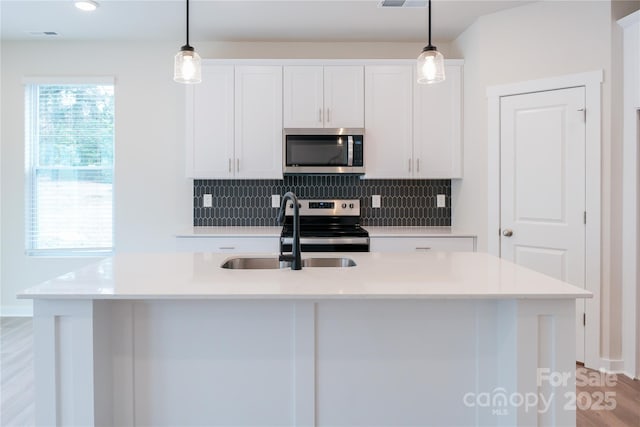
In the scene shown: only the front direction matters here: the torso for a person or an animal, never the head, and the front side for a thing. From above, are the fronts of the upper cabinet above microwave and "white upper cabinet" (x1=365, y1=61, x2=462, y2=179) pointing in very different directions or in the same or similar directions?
same or similar directions

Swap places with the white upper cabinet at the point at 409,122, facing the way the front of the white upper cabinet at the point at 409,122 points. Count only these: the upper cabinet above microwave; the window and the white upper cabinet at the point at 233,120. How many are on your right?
3

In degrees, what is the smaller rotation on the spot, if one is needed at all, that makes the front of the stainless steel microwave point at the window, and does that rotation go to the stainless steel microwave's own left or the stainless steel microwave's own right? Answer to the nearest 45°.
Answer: approximately 90° to the stainless steel microwave's own right

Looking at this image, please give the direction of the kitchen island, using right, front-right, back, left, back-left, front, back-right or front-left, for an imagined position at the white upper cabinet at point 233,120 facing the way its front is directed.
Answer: front

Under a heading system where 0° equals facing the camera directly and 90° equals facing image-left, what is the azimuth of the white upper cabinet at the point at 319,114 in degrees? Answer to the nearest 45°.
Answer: approximately 0°

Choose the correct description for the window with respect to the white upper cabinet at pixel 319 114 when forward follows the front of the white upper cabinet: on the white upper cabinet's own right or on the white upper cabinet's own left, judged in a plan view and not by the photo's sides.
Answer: on the white upper cabinet's own right

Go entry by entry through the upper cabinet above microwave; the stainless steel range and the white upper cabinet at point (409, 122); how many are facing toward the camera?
3

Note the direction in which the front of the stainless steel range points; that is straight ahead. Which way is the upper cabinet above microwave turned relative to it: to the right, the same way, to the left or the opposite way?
the same way

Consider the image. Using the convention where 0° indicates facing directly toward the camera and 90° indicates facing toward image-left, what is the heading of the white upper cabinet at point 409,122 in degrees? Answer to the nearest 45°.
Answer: approximately 0°

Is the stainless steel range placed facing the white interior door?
no

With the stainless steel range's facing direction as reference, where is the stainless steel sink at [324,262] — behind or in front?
in front

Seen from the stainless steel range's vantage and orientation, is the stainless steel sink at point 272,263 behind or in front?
in front

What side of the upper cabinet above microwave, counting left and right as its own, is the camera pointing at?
front

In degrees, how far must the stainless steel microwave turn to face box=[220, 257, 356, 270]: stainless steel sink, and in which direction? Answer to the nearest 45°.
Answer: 0° — it already faces it

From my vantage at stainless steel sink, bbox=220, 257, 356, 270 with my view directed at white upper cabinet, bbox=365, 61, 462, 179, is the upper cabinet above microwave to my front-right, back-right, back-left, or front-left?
front-left

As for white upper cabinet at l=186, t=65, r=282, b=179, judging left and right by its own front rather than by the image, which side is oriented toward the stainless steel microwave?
left

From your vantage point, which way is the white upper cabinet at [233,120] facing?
toward the camera
